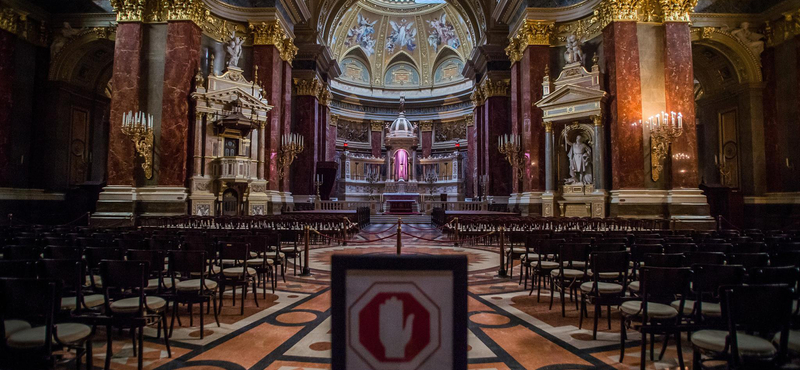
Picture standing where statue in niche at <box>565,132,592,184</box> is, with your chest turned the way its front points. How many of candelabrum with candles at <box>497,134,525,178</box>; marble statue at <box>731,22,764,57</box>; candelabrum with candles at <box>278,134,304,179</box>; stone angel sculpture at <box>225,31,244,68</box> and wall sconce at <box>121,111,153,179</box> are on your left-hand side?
1

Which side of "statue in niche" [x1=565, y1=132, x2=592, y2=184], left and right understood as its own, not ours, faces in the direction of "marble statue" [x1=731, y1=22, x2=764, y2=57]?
left

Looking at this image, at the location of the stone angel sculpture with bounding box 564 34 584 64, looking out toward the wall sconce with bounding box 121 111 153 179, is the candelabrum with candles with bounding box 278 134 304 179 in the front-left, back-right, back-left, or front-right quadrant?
front-right

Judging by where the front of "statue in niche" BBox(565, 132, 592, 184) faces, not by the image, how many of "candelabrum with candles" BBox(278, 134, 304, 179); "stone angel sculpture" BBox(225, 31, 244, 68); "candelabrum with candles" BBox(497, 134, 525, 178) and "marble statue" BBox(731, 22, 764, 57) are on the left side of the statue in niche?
1

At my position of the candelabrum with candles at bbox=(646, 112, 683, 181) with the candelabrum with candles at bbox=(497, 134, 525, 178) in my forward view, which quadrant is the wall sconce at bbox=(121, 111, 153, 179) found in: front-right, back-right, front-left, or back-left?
front-left

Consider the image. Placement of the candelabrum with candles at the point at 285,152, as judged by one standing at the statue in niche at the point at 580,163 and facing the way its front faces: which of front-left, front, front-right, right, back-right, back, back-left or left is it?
right

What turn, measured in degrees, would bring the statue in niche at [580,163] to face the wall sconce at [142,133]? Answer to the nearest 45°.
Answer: approximately 45° to its right

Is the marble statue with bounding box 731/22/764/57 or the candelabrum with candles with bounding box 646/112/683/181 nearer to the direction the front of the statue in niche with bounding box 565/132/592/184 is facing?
the candelabrum with candles

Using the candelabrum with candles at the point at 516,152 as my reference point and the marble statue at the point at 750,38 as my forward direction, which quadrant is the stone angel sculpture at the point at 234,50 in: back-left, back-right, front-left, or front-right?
back-right

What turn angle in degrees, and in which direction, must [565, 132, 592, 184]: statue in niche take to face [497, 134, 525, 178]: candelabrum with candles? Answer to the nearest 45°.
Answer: approximately 135° to its right

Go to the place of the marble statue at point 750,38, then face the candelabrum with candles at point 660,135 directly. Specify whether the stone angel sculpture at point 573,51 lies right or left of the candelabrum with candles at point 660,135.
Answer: right

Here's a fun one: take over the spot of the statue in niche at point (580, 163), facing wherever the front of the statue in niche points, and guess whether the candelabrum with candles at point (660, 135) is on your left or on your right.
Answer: on your left

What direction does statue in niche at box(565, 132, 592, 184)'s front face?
toward the camera

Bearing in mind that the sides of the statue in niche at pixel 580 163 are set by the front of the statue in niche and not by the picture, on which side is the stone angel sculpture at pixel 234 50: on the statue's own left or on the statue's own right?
on the statue's own right
